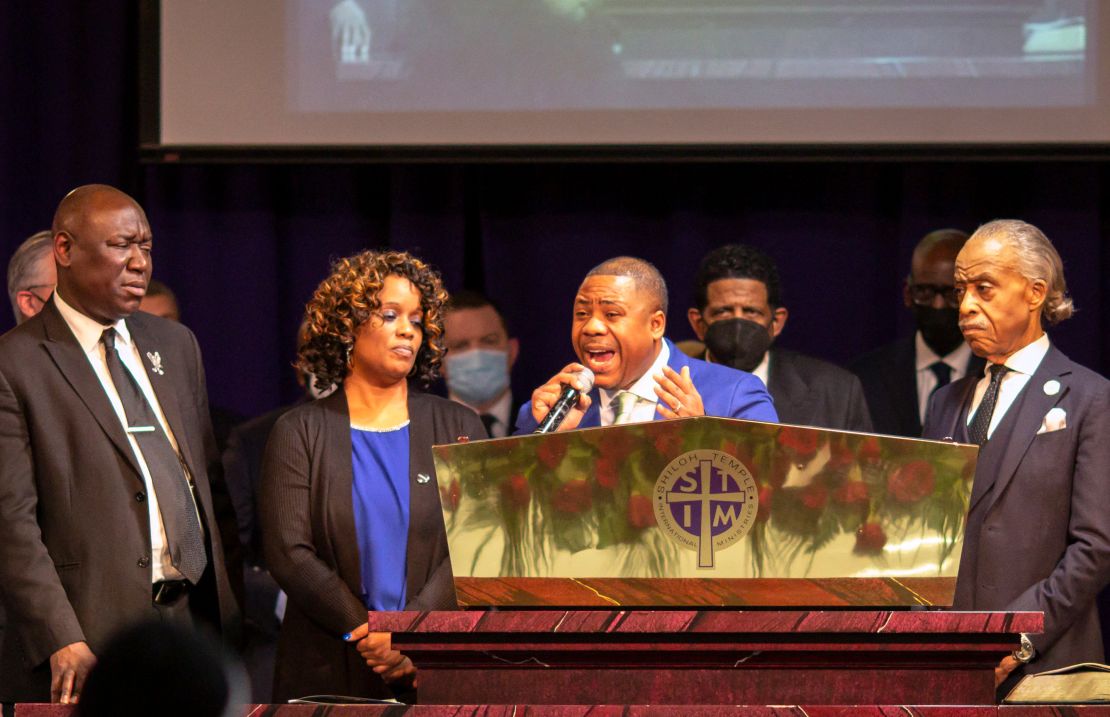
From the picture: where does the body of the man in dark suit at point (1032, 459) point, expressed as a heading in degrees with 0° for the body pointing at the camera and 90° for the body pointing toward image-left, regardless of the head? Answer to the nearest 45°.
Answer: approximately 45°

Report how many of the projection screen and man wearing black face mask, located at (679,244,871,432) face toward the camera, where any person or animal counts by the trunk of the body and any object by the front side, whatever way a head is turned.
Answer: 2

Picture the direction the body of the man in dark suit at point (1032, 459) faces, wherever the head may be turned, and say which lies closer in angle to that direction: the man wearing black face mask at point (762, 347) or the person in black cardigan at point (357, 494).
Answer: the person in black cardigan

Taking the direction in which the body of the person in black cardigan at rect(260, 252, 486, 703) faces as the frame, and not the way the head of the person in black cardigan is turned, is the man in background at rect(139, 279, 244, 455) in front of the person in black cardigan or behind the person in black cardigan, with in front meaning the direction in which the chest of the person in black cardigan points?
behind

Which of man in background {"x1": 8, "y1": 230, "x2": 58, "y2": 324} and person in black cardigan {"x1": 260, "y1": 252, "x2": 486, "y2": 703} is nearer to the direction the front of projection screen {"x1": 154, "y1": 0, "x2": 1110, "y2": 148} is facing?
the person in black cardigan

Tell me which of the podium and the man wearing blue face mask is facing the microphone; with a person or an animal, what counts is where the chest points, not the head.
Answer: the man wearing blue face mask

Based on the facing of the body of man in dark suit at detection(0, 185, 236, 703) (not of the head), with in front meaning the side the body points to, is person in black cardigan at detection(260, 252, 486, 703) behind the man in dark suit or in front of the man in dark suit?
in front

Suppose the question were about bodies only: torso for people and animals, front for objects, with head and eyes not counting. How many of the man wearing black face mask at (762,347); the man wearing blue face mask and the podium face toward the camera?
3

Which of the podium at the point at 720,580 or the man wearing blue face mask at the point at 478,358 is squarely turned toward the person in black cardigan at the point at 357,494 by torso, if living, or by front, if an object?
the man wearing blue face mask

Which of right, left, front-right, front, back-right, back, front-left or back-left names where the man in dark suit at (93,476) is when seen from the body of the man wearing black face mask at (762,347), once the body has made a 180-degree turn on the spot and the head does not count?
back-left

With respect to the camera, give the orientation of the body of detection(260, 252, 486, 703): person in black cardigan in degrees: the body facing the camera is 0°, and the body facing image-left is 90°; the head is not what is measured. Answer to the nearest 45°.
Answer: approximately 315°

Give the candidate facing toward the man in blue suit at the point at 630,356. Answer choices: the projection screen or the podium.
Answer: the projection screen

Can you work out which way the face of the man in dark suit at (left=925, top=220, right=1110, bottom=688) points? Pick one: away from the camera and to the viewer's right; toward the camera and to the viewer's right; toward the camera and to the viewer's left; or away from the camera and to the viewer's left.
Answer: toward the camera and to the viewer's left

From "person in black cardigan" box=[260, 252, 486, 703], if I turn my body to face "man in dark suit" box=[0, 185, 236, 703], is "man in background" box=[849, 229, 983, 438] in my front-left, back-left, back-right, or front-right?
back-right

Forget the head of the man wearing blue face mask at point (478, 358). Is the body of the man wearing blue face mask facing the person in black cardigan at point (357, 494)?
yes

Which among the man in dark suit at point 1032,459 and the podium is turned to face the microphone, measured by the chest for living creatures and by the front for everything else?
the man in dark suit
